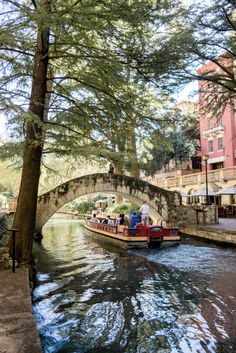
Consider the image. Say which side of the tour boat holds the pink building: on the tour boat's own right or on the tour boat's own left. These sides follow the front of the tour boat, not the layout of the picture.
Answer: on the tour boat's own right

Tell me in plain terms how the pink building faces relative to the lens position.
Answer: facing the viewer and to the left of the viewer

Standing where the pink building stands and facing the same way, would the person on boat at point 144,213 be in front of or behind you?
in front

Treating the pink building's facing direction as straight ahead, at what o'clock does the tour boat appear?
The tour boat is roughly at 11 o'clock from the pink building.

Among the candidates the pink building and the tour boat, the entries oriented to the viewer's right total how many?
0

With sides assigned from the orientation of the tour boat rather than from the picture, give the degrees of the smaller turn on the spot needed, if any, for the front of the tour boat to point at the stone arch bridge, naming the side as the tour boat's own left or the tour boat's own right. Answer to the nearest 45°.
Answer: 0° — it already faces it

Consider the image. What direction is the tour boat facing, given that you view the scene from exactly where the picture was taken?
facing away from the viewer and to the left of the viewer
